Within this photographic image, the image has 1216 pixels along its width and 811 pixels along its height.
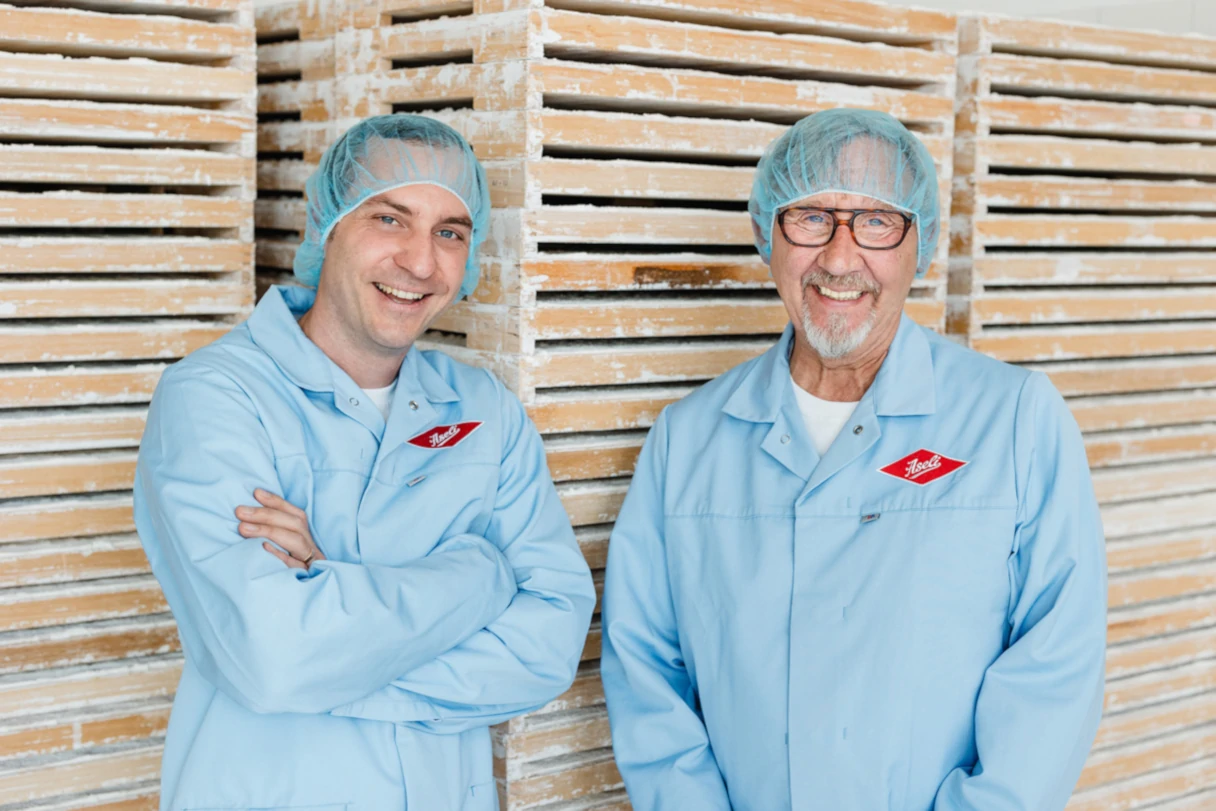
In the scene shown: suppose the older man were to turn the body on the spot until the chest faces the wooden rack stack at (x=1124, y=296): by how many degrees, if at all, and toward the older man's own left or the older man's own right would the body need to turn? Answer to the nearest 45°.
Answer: approximately 135° to the older man's own left

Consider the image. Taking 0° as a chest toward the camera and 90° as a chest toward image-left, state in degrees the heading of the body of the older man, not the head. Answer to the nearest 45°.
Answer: approximately 0°

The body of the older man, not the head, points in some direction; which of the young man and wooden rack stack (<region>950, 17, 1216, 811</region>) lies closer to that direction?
the young man

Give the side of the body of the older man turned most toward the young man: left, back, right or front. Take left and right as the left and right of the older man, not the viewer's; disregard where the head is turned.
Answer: right

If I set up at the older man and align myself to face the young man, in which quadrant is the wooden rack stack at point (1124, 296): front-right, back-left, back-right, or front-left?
back-right

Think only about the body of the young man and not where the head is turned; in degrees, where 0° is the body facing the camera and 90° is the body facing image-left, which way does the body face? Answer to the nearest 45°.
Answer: approximately 315°

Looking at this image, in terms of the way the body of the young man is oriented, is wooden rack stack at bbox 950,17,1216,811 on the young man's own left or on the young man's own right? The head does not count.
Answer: on the young man's own left

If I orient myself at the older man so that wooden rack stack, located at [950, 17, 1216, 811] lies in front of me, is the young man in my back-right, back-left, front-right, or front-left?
back-left
